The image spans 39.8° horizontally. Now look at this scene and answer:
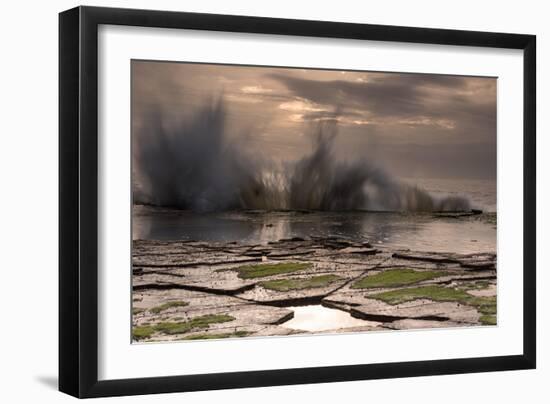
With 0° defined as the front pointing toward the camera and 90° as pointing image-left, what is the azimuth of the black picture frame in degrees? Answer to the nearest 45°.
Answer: approximately 315°
